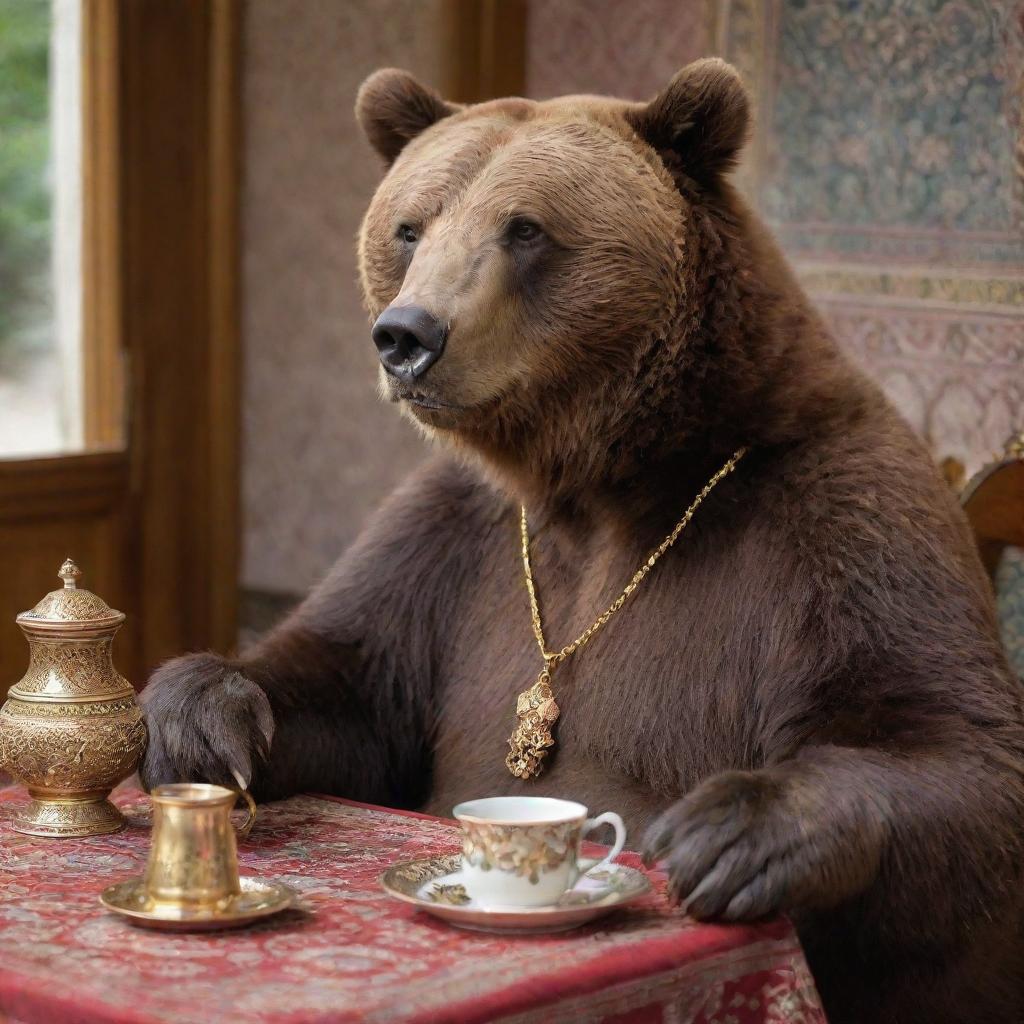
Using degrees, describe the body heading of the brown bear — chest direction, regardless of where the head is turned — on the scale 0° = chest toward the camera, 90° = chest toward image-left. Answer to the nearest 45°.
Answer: approximately 45°

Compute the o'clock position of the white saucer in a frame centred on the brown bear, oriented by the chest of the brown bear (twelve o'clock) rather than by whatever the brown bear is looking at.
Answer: The white saucer is roughly at 11 o'clock from the brown bear.

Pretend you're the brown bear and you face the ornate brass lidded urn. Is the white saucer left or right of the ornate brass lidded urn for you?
left
